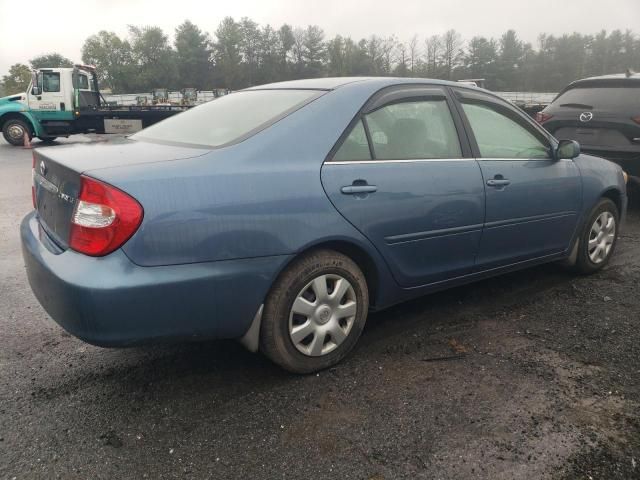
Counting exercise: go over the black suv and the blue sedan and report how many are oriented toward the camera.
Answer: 0

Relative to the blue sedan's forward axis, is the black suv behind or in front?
in front

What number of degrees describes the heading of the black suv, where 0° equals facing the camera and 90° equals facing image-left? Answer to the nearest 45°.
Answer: approximately 225°

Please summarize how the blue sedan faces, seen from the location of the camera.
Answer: facing away from the viewer and to the right of the viewer

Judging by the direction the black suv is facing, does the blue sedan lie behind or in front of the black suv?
behind
